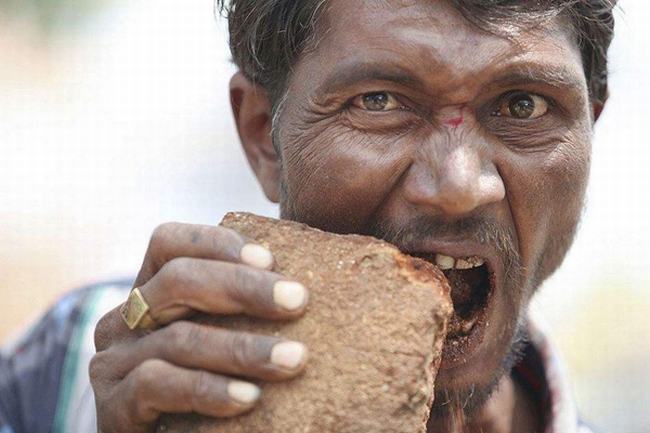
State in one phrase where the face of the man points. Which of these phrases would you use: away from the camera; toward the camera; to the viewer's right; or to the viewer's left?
toward the camera

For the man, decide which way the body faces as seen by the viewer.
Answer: toward the camera
